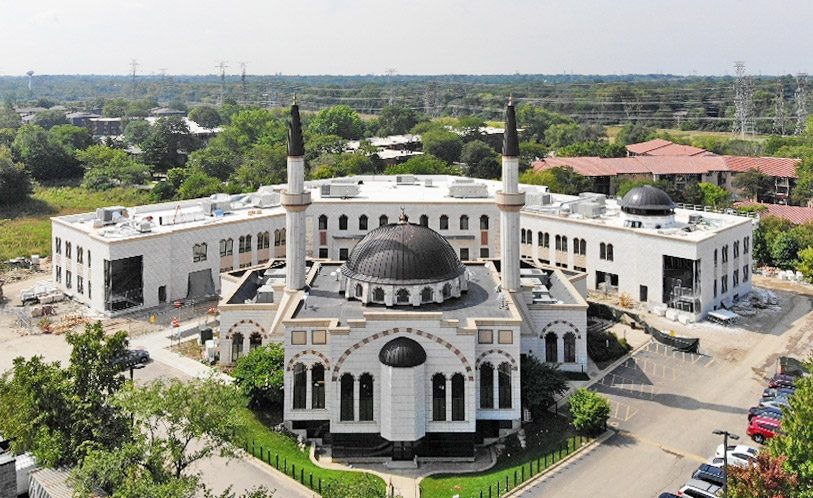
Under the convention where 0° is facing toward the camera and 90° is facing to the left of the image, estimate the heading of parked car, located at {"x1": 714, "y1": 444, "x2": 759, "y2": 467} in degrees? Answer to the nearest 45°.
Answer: approximately 315°

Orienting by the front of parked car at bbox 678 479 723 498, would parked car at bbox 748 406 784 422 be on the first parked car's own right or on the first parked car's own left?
on the first parked car's own left

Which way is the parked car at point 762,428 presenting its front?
to the viewer's right

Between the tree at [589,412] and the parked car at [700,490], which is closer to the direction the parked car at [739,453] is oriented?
the parked car

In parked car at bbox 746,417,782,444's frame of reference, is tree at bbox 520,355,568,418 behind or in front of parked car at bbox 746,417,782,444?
behind

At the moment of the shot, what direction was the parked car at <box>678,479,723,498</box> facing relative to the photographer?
facing the viewer and to the right of the viewer

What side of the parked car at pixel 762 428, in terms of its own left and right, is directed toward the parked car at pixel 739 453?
right

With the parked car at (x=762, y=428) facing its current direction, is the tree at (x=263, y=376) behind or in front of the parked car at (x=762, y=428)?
behind

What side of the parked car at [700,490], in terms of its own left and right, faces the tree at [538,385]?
back
